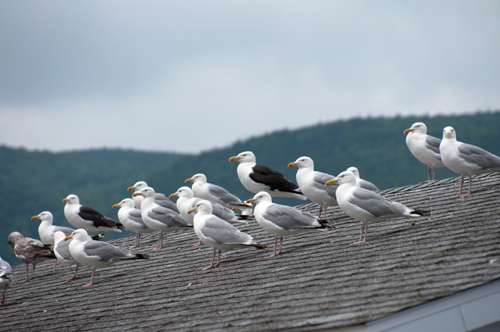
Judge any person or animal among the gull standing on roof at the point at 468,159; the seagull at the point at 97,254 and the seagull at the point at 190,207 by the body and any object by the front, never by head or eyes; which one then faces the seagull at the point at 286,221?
the gull standing on roof

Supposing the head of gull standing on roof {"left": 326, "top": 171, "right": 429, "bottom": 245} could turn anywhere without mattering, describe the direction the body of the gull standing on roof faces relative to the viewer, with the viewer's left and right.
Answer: facing to the left of the viewer

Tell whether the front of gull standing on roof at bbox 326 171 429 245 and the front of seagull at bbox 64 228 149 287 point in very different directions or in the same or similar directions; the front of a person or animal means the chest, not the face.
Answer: same or similar directions

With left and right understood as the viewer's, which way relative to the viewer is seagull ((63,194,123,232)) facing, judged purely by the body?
facing to the left of the viewer

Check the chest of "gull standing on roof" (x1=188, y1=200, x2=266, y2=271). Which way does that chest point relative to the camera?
to the viewer's left

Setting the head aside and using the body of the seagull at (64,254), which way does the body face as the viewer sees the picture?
to the viewer's left

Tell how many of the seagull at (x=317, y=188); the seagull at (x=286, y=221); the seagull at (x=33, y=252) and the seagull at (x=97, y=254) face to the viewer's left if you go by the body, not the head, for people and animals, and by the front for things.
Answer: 4

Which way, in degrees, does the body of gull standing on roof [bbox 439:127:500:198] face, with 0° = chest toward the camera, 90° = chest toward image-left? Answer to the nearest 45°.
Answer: approximately 45°

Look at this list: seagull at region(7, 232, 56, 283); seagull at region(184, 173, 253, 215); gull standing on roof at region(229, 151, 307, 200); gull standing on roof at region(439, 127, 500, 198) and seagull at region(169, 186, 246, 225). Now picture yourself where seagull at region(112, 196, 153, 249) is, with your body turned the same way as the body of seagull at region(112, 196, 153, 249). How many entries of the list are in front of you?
1

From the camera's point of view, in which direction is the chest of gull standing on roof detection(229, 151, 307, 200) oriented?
to the viewer's left

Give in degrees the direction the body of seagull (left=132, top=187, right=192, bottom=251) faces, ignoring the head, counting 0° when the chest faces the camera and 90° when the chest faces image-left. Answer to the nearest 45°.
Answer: approximately 90°

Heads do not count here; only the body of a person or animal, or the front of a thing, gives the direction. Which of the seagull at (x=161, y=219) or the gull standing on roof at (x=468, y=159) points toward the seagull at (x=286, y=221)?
the gull standing on roof

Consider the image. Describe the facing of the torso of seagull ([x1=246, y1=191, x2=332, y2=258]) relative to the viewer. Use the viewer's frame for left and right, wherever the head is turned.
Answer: facing to the left of the viewer

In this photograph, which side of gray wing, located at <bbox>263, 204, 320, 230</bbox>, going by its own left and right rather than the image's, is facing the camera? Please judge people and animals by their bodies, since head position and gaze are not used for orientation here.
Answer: left

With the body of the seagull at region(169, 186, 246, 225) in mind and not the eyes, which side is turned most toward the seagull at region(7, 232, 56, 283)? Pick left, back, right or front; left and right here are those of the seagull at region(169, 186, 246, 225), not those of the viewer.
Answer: front

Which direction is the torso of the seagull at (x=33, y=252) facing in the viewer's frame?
to the viewer's left

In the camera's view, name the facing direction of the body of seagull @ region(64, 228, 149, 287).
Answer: to the viewer's left

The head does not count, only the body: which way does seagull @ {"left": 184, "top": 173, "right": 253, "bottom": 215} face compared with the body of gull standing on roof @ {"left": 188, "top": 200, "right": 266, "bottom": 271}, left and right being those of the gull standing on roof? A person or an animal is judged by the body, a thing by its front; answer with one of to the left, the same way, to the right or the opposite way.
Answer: the same way

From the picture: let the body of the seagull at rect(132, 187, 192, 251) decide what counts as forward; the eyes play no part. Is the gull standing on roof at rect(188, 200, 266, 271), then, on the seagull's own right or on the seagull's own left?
on the seagull's own left
